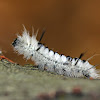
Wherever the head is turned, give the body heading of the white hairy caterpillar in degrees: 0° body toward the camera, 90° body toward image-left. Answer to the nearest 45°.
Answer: approximately 90°
